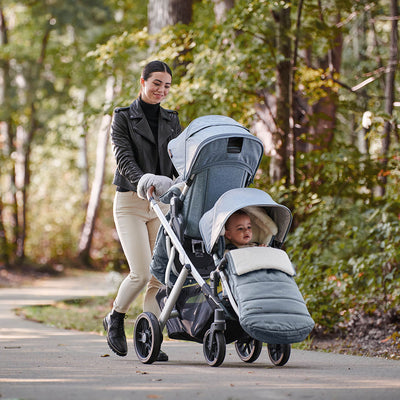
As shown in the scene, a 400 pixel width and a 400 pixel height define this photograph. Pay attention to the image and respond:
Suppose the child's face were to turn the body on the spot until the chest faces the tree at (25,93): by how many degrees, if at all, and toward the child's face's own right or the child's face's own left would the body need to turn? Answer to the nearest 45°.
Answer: approximately 135° to the child's face's own left

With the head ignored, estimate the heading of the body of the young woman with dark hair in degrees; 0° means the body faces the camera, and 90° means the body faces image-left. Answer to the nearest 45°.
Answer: approximately 315°

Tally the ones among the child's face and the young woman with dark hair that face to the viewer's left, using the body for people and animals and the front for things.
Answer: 0

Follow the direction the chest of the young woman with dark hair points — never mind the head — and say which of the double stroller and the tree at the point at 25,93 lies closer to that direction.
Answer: the double stroller

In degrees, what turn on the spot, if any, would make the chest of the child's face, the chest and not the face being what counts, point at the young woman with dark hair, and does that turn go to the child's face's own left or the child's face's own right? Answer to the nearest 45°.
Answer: approximately 180°

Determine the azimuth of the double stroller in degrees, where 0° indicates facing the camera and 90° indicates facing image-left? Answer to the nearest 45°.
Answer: approximately 315°

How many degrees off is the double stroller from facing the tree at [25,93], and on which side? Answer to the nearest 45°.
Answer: approximately 135° to its left

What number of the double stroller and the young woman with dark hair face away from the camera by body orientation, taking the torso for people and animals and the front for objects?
0

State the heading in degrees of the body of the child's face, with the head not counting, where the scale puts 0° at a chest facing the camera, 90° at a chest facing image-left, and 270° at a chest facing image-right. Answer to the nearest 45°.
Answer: approximately 315°

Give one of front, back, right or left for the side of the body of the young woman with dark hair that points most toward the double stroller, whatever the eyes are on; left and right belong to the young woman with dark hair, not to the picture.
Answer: front

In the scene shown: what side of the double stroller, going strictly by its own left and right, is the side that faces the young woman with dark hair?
back

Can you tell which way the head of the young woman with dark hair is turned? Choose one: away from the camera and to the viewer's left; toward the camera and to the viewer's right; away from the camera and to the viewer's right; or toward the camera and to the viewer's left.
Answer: toward the camera and to the viewer's right
